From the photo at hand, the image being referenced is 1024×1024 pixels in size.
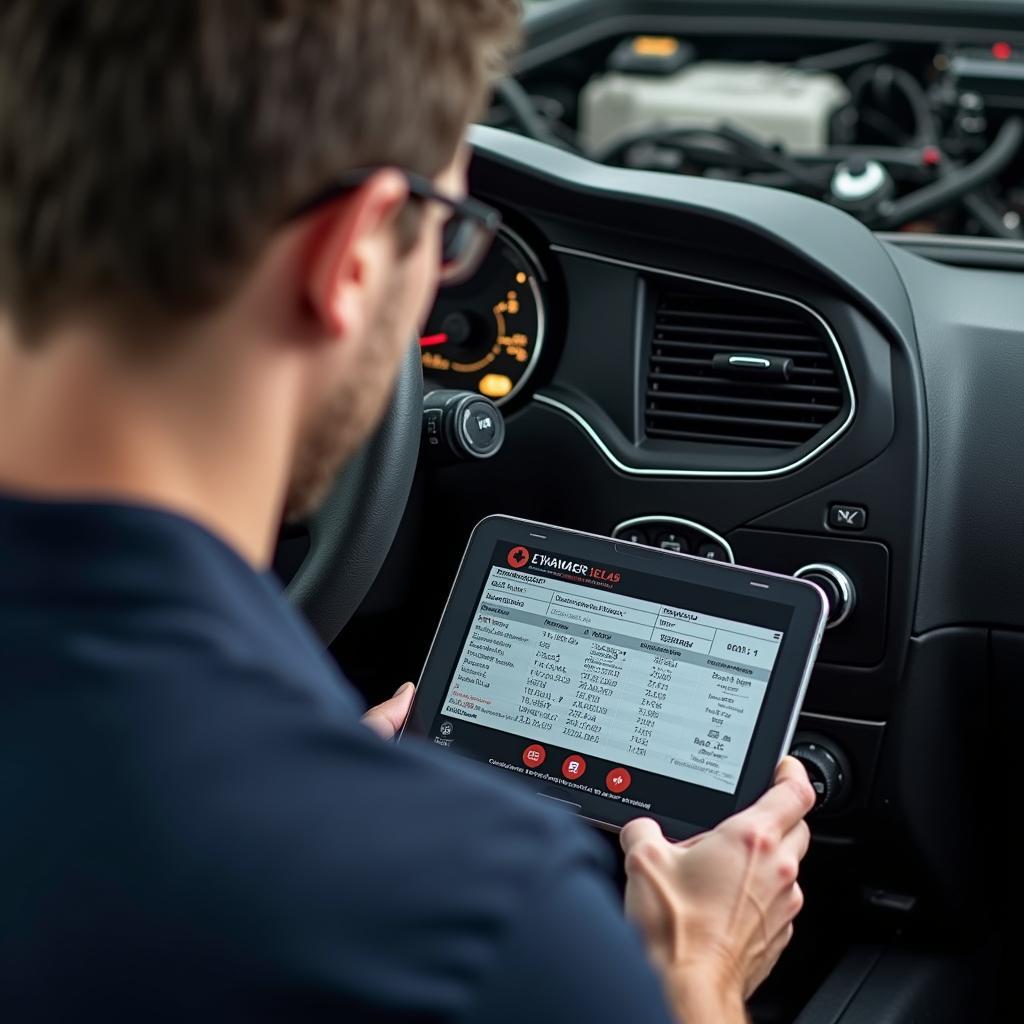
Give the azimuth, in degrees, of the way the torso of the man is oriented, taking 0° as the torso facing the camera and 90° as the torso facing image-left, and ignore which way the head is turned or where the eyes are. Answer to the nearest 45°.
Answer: approximately 225°

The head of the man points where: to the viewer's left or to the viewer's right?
to the viewer's right

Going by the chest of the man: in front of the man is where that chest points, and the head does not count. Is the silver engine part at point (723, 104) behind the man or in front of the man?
in front
